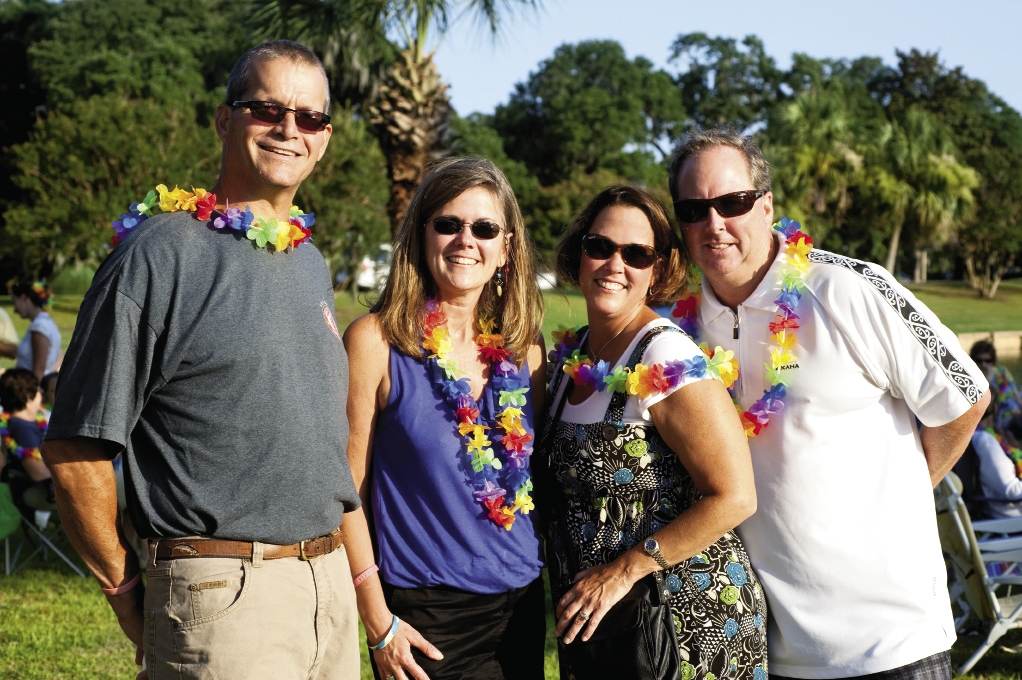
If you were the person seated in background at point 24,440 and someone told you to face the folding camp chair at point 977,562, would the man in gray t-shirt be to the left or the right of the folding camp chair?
right

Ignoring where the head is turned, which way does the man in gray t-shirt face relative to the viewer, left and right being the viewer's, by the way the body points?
facing the viewer and to the right of the viewer

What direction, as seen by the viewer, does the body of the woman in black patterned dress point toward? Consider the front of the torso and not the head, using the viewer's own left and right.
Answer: facing the viewer and to the left of the viewer

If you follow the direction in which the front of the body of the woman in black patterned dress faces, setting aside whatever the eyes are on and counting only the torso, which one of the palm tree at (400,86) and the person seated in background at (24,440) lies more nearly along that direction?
the person seated in background

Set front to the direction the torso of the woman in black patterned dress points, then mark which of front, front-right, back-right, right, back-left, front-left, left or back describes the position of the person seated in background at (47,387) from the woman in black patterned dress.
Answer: right

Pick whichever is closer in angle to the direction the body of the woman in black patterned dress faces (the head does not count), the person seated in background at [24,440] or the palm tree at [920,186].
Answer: the person seated in background

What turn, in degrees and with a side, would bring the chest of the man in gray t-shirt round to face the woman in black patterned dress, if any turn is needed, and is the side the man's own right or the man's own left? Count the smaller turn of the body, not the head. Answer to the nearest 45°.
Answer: approximately 45° to the man's own left

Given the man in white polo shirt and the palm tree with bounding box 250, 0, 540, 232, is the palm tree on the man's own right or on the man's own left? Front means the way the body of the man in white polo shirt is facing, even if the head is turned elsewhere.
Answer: on the man's own right

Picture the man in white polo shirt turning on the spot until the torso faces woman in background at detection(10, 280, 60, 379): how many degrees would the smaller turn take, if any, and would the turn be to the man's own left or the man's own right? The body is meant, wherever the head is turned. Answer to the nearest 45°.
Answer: approximately 90° to the man's own right

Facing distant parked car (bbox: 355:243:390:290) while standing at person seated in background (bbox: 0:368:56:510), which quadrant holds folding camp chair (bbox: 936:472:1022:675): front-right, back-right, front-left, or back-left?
back-right

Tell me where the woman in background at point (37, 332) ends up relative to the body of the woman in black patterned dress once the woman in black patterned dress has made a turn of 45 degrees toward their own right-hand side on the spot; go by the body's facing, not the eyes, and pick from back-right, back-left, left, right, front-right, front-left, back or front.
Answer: front-right
